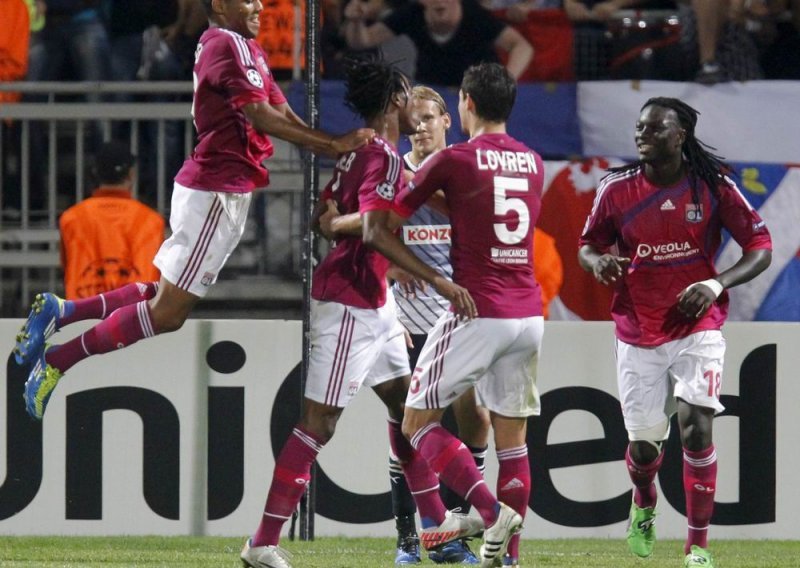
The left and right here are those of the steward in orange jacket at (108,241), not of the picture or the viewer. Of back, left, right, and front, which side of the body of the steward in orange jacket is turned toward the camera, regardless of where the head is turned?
back

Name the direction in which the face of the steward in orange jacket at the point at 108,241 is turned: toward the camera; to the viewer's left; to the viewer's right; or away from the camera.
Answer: away from the camera

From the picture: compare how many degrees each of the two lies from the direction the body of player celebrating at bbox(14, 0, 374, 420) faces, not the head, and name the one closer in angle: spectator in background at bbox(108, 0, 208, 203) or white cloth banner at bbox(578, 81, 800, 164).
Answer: the white cloth banner

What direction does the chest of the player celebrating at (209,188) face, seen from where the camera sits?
to the viewer's right

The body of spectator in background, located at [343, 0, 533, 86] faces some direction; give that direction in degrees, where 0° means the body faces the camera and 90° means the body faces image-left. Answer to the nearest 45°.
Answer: approximately 0°
